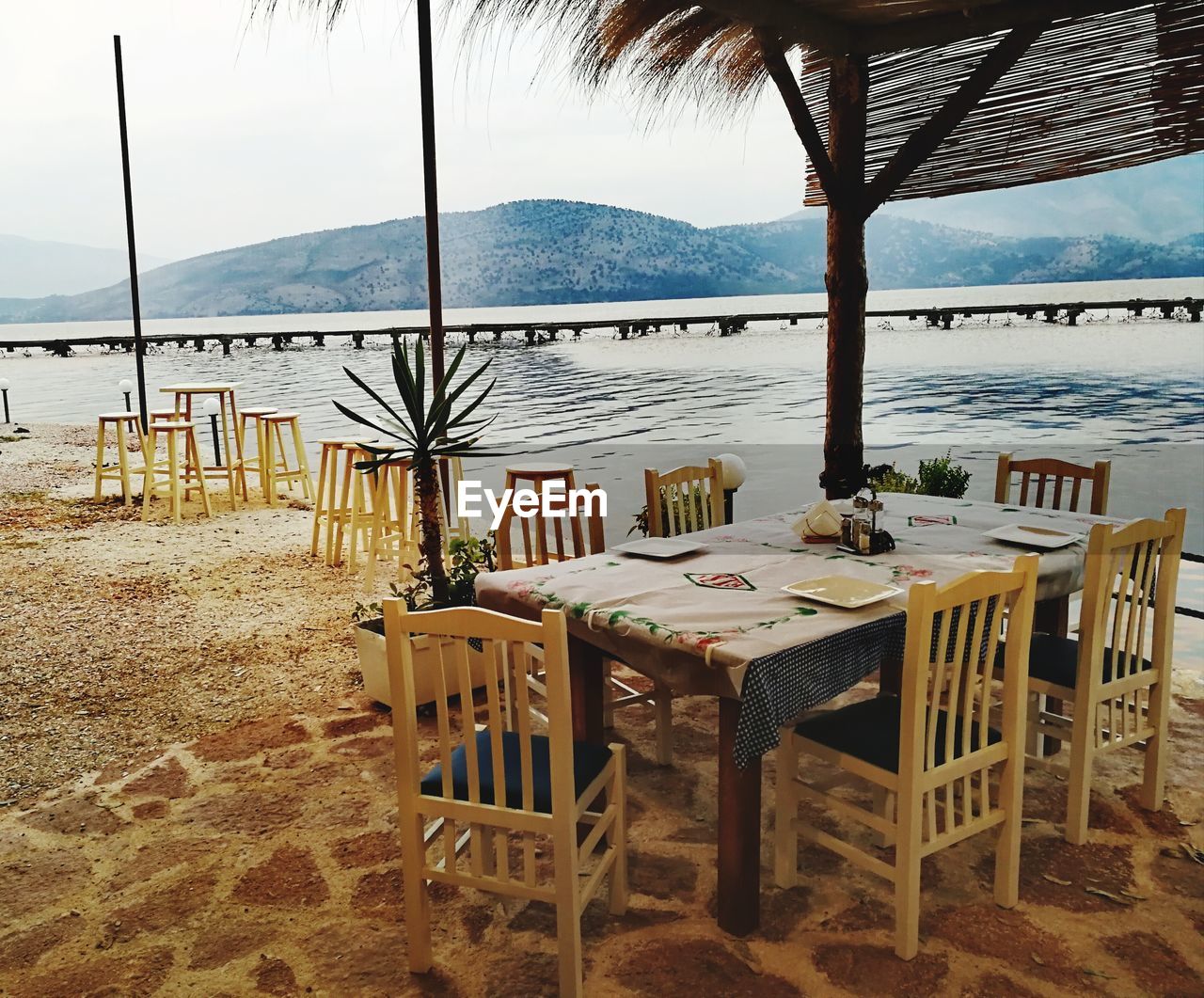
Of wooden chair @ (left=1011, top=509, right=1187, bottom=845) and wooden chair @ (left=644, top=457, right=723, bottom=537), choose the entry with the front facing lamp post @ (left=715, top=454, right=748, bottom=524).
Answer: wooden chair @ (left=1011, top=509, right=1187, bottom=845)

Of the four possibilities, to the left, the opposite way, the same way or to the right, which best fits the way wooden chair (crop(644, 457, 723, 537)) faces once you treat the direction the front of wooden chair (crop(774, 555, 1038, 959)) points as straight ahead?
the opposite way

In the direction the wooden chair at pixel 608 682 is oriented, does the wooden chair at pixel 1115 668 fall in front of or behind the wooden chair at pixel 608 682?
in front

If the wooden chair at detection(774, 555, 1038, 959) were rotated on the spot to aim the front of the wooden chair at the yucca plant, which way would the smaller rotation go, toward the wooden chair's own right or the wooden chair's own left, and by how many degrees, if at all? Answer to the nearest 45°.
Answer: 0° — it already faces it

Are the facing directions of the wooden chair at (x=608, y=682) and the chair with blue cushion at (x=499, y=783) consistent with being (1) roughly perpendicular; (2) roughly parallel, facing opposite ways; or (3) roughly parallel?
roughly perpendicular

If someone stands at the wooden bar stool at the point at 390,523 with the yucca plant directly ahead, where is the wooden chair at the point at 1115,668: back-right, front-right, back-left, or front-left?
front-left

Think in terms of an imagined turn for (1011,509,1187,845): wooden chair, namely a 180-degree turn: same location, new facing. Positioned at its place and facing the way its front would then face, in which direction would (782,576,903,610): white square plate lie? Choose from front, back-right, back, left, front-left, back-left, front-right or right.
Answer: right

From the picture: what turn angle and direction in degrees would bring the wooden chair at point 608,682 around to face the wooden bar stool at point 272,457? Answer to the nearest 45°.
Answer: approximately 180°

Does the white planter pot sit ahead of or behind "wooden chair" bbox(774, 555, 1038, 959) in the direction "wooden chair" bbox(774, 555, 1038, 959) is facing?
ahead

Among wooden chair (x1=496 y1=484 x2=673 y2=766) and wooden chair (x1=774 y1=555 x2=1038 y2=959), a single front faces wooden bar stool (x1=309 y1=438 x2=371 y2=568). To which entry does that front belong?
wooden chair (x1=774 y1=555 x2=1038 y2=959)

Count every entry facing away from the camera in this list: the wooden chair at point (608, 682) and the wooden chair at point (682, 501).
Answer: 0

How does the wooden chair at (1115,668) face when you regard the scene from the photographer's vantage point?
facing away from the viewer and to the left of the viewer

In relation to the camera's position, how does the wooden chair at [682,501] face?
facing the viewer and to the right of the viewer

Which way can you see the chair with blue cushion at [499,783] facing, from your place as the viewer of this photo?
facing away from the viewer and to the right of the viewer

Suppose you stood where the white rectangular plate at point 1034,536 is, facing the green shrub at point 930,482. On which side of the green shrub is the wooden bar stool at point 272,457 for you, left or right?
left

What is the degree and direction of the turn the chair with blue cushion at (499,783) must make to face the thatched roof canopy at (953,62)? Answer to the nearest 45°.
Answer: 0° — it already faces it

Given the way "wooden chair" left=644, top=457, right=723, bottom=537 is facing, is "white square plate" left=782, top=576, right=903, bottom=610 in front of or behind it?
in front

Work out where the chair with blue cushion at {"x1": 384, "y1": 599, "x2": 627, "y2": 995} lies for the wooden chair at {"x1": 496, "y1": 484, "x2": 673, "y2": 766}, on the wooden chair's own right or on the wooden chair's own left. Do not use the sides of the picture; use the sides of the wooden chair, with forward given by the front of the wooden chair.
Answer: on the wooden chair's own right
